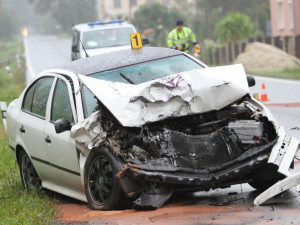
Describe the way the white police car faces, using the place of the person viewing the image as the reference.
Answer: facing the viewer and to the right of the viewer

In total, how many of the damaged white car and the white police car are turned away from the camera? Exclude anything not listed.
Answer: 0

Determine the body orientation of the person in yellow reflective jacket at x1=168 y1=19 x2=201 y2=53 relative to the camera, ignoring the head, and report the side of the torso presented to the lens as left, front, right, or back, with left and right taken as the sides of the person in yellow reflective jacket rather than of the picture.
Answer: front

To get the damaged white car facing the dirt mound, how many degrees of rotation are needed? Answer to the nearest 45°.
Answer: approximately 135° to its left

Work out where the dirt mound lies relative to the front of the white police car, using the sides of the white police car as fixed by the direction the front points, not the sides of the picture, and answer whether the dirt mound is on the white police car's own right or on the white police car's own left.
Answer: on the white police car's own left

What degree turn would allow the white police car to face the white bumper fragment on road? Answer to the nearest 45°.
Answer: approximately 45° to its right

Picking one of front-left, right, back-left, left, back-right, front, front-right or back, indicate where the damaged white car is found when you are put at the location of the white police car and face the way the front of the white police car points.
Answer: front-right

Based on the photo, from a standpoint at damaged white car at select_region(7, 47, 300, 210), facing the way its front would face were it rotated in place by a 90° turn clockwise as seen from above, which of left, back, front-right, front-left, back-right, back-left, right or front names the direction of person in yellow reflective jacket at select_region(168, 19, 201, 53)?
back-right
